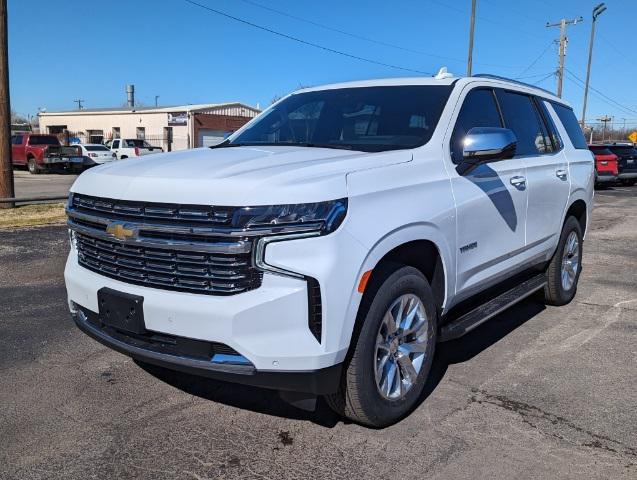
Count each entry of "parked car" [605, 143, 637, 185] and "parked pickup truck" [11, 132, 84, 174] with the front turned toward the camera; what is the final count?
0

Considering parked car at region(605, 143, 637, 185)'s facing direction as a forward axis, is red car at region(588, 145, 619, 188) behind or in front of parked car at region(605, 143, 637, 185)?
behind

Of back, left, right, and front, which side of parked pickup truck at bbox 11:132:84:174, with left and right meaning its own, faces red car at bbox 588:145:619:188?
back

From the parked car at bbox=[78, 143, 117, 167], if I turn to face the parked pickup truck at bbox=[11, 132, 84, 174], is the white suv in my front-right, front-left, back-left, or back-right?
front-left

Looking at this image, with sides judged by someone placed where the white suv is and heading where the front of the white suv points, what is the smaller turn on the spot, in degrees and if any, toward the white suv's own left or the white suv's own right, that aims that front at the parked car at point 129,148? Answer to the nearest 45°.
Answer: approximately 135° to the white suv's own right

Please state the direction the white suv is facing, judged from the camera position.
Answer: facing the viewer and to the left of the viewer

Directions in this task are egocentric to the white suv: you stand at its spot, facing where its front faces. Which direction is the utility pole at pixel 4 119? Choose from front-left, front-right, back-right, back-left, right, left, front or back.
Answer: right

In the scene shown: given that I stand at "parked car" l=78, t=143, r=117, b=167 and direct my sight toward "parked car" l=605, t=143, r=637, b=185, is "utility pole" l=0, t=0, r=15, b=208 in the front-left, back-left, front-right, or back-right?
front-right

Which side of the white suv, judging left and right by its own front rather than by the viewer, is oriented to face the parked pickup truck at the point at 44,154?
right

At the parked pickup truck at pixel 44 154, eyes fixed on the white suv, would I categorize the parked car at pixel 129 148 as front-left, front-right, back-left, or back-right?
back-left

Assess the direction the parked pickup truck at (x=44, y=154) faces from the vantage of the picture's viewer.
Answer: facing away from the viewer and to the left of the viewer

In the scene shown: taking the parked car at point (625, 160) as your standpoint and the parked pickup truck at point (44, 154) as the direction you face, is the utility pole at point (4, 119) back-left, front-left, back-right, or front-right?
front-left

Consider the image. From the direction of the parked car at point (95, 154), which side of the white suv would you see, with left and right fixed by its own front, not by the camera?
right
